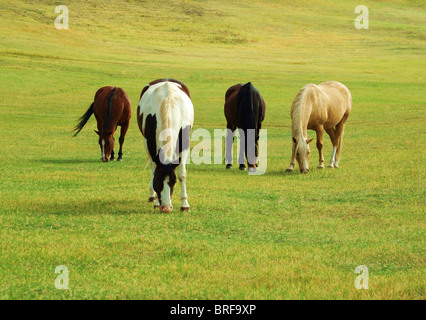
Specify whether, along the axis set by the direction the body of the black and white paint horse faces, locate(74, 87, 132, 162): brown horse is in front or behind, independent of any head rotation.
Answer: behind

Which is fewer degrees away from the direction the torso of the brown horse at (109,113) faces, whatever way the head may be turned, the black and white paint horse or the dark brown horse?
the black and white paint horse

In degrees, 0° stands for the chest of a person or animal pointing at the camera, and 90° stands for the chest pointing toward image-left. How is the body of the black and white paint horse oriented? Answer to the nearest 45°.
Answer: approximately 0°

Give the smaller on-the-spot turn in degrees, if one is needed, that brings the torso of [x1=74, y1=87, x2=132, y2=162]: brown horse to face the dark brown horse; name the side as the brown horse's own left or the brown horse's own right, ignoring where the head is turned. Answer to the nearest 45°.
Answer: approximately 45° to the brown horse's own left

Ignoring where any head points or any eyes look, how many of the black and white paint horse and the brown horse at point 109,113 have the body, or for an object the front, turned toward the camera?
2

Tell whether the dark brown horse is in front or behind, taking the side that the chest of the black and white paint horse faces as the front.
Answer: behind

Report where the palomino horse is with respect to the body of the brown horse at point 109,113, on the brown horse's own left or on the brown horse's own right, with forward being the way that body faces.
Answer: on the brown horse's own left

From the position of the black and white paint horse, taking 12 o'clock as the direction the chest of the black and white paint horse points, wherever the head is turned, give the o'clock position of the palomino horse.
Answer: The palomino horse is roughly at 7 o'clock from the black and white paint horse.

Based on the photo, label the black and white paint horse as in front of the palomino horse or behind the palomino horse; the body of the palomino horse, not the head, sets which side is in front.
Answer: in front

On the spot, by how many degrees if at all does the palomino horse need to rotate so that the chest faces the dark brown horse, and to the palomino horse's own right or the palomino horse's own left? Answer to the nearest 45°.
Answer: approximately 45° to the palomino horse's own right

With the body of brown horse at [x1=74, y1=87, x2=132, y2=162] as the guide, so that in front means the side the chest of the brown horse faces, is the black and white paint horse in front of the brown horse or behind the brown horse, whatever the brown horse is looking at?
in front

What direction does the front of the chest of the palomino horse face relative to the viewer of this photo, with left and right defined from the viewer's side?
facing the viewer and to the left of the viewer
